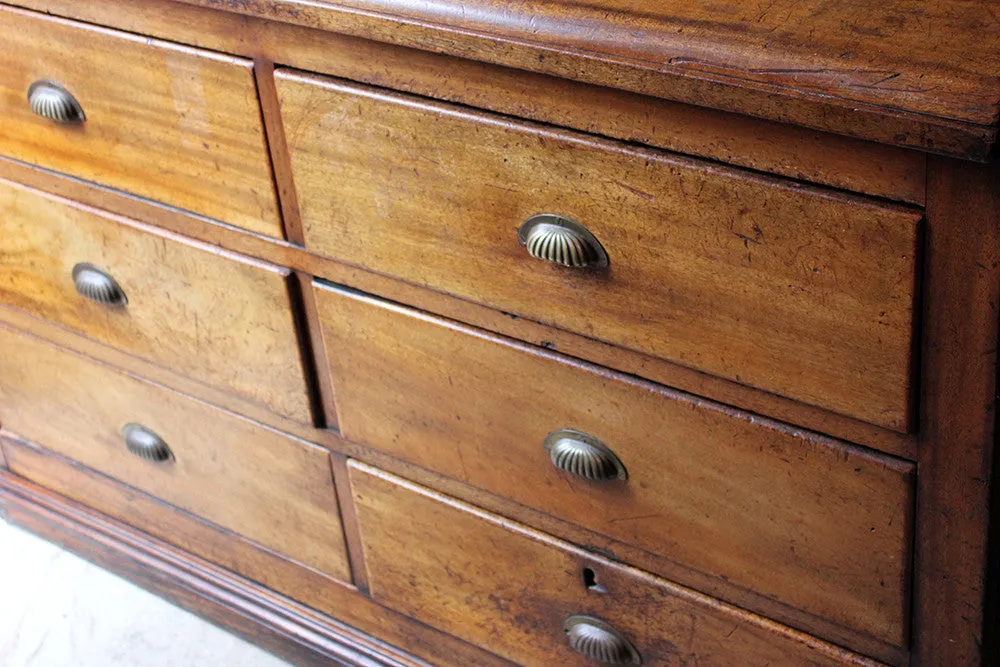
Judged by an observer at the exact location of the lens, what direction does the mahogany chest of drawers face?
facing the viewer and to the left of the viewer
